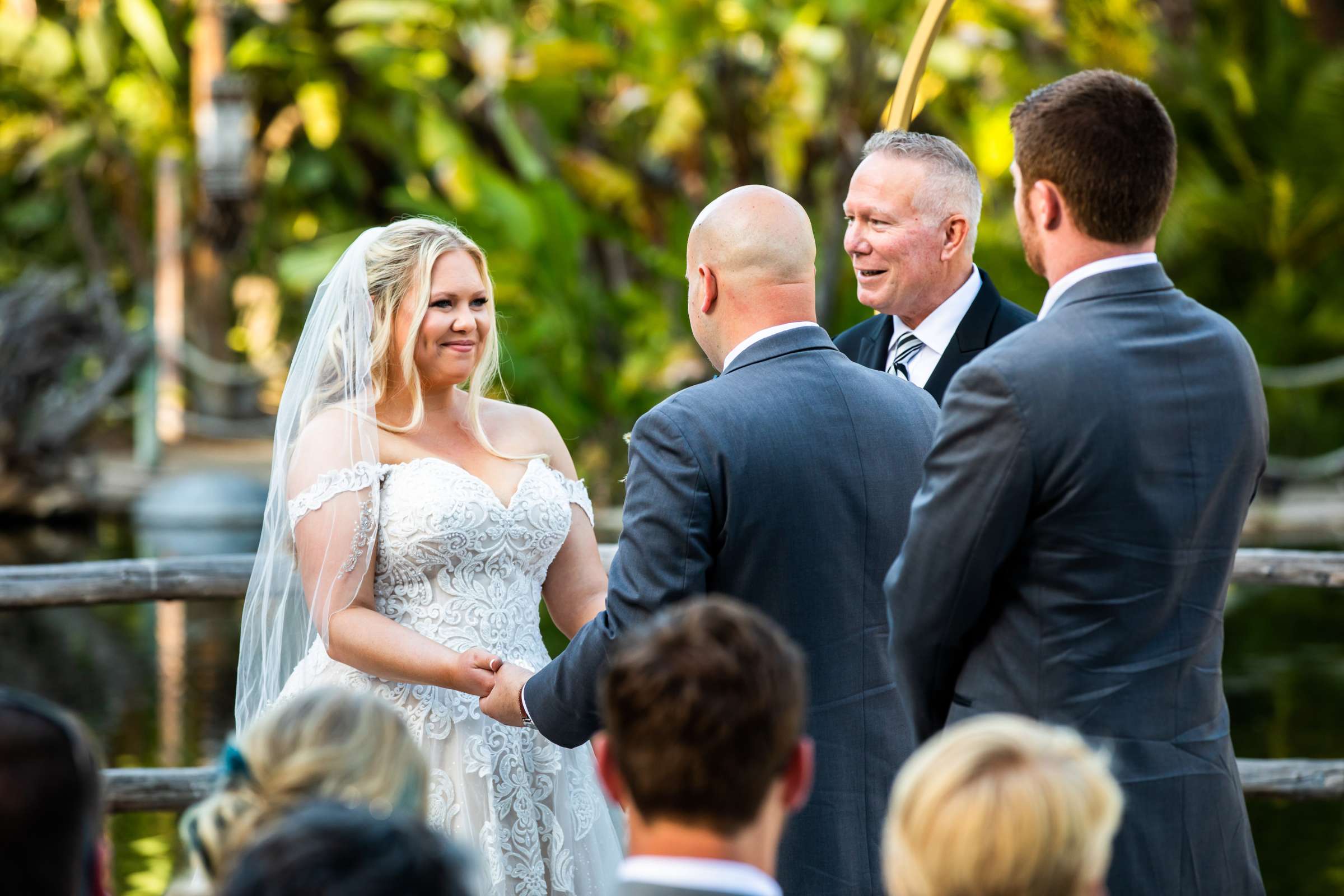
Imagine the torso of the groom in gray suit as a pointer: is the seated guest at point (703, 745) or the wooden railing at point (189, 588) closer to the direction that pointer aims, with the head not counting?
the wooden railing

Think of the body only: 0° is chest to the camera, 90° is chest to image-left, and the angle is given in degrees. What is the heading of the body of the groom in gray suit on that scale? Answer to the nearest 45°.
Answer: approximately 135°

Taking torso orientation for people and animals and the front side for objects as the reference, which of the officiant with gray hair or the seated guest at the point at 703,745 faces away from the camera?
the seated guest

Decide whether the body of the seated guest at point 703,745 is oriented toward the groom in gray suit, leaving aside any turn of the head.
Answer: yes

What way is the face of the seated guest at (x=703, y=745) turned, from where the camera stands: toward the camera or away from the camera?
away from the camera

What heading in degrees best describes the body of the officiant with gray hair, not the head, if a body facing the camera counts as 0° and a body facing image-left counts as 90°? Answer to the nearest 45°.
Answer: approximately 45°

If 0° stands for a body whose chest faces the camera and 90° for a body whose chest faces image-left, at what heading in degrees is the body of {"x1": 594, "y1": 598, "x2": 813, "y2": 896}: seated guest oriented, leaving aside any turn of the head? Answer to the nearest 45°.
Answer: approximately 180°

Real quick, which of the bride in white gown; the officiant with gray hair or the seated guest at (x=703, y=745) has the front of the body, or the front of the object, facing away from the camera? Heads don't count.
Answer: the seated guest

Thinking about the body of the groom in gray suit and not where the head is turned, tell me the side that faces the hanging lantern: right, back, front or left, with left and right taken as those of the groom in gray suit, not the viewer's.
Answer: front

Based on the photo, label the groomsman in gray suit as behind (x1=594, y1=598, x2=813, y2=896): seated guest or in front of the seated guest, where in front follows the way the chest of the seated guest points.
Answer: in front

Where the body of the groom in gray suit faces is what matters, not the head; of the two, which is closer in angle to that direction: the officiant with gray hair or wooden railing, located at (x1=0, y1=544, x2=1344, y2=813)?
the wooden railing

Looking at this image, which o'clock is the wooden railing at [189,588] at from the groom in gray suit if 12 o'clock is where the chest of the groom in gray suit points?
The wooden railing is roughly at 12 o'clock from the groom in gray suit.

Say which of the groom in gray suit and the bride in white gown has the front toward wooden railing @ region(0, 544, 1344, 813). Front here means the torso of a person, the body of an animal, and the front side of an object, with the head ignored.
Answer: the groom in gray suit

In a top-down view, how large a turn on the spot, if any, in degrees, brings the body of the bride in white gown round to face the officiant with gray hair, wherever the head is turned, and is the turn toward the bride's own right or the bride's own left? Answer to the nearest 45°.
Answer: approximately 45° to the bride's own left

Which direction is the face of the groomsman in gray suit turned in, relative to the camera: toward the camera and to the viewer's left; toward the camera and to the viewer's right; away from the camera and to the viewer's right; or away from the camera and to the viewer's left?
away from the camera and to the viewer's left

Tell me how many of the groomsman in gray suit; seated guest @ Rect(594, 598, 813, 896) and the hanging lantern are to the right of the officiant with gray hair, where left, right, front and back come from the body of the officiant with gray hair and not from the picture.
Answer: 1

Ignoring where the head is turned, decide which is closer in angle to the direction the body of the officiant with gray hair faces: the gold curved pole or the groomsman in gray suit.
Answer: the groomsman in gray suit
